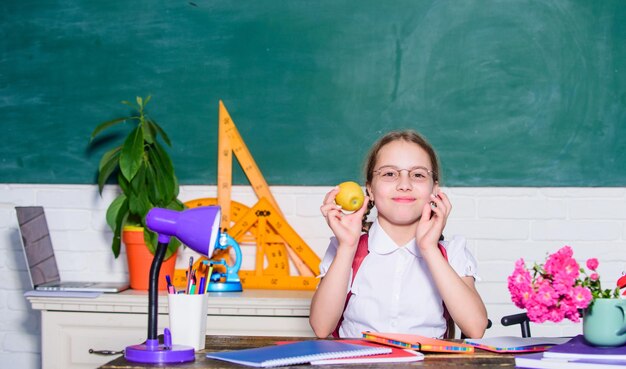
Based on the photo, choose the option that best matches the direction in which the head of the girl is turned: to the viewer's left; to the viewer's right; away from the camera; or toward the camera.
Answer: toward the camera

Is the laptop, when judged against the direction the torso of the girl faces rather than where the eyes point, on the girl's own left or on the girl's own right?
on the girl's own right

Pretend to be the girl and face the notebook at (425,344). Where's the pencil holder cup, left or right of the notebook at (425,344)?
right

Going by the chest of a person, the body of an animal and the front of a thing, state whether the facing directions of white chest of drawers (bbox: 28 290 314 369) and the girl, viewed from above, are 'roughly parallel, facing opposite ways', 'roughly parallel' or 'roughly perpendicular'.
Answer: roughly parallel

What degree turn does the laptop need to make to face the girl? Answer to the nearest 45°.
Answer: approximately 45° to its right

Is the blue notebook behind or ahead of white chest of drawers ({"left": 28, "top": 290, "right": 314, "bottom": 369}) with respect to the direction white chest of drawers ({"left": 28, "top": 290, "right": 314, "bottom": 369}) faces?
ahead

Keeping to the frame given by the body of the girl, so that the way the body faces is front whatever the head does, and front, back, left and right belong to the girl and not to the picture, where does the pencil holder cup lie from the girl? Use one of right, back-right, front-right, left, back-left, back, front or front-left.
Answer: front-right

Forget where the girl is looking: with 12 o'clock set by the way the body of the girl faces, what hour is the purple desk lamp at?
The purple desk lamp is roughly at 1 o'clock from the girl.

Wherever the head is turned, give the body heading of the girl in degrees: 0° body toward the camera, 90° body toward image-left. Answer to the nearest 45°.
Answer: approximately 0°

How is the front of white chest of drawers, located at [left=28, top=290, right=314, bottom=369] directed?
toward the camera

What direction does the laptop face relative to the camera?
to the viewer's right

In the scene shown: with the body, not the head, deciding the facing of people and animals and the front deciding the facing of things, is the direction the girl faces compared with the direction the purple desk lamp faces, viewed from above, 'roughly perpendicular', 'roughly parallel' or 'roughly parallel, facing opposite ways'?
roughly perpendicular

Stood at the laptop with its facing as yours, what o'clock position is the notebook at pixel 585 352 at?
The notebook is roughly at 2 o'clock from the laptop.

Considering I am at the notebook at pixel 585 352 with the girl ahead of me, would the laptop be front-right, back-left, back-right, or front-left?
front-left

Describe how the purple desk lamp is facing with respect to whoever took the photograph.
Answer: facing to the right of the viewer

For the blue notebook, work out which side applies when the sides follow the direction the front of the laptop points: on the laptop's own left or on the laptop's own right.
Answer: on the laptop's own right
